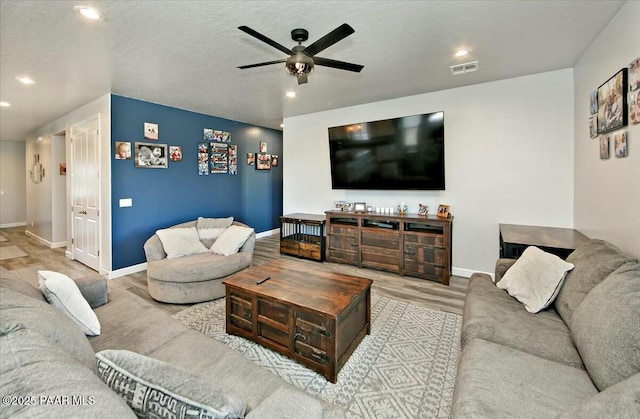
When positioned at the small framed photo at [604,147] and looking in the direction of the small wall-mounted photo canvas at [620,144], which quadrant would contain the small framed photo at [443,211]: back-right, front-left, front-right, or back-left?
back-right

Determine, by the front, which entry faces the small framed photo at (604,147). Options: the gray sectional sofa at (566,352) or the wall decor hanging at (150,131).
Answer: the wall decor hanging

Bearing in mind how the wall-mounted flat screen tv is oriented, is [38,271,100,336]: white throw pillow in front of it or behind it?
in front

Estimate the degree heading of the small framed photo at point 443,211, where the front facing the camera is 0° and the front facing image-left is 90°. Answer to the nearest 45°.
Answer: approximately 45°

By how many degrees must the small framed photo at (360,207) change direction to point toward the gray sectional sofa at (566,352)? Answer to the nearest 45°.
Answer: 0° — it already faces it

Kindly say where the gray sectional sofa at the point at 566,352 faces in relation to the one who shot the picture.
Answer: facing to the left of the viewer

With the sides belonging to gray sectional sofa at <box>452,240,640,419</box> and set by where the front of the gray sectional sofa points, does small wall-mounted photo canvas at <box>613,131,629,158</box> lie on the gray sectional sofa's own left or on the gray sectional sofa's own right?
on the gray sectional sofa's own right

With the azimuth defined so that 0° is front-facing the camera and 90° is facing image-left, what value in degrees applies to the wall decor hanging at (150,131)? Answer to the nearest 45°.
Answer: approximately 315°
